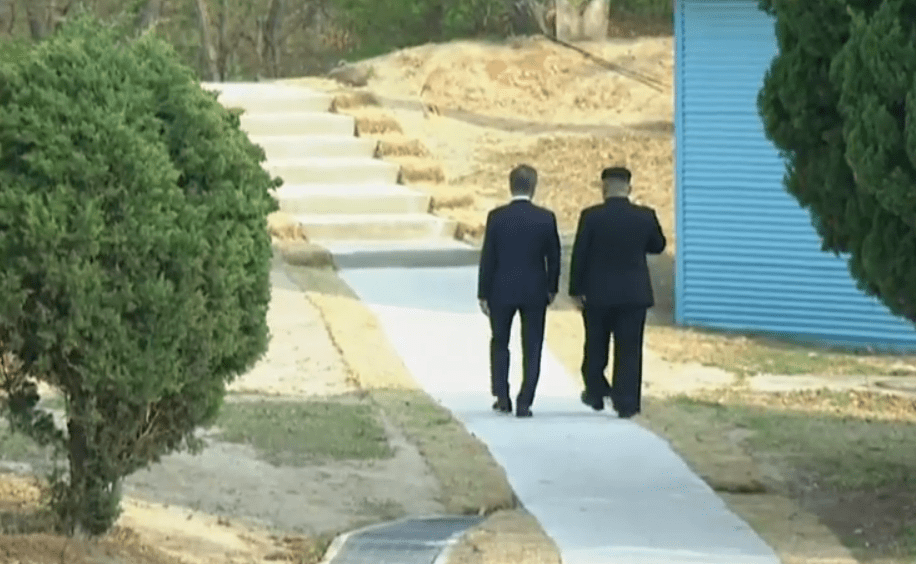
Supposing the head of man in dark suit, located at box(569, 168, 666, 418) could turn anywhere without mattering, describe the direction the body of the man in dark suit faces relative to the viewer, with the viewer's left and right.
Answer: facing away from the viewer

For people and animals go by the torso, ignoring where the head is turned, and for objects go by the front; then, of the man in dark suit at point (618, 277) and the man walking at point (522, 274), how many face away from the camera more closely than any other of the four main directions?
2

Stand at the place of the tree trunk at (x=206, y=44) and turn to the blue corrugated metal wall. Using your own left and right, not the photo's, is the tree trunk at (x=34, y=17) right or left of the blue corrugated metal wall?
right

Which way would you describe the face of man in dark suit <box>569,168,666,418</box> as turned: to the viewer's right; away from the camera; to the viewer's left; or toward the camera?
away from the camera

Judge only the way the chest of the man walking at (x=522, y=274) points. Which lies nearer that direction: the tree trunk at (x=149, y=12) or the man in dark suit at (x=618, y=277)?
the tree trunk

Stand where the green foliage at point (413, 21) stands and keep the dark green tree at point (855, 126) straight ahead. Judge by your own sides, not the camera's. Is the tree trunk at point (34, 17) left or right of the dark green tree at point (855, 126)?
right

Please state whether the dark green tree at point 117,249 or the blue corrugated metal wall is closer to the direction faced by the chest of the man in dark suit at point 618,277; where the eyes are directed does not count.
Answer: the blue corrugated metal wall

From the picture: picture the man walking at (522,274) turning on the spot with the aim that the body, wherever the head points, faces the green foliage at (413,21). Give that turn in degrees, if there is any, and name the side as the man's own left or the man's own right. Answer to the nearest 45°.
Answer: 0° — they already face it

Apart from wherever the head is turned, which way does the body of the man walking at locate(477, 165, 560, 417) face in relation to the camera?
away from the camera

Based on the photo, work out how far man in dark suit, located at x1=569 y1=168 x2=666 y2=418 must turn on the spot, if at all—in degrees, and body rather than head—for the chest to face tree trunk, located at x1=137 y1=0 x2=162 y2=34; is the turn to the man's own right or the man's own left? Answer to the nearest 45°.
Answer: approximately 45° to the man's own left
